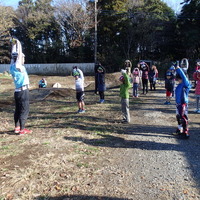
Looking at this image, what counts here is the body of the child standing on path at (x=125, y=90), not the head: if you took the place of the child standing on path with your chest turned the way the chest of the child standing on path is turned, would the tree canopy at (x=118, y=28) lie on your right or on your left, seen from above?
on your right

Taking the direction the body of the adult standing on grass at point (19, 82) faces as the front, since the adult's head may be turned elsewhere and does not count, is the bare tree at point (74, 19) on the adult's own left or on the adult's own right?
on the adult's own left

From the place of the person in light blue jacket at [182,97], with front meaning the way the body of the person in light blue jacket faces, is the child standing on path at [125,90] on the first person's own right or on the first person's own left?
on the first person's own right

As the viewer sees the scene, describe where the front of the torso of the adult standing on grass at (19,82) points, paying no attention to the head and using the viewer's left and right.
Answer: facing to the right of the viewer

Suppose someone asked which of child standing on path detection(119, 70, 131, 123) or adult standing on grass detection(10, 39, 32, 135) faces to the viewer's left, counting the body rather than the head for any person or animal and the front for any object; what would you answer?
the child standing on path

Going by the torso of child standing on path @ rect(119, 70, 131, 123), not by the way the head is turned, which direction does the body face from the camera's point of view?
to the viewer's left

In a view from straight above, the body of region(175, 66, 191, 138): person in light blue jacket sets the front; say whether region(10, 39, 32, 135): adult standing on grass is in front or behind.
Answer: in front

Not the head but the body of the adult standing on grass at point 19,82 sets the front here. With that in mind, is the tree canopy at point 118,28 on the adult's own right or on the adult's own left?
on the adult's own left

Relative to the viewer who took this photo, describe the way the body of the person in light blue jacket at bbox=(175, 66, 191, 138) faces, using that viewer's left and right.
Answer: facing the viewer and to the left of the viewer

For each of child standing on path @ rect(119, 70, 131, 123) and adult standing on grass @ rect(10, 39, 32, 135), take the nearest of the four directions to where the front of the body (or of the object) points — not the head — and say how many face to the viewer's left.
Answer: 1

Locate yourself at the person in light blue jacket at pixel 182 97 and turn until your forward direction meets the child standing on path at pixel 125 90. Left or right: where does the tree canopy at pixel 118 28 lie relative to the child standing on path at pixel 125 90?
right

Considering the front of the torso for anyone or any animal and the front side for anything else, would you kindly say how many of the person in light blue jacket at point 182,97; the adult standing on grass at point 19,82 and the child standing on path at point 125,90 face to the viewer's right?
1
